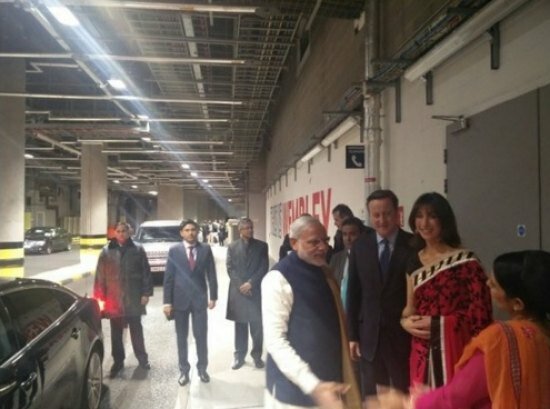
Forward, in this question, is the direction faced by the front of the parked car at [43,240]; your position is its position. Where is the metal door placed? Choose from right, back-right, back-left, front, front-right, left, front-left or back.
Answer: front-left

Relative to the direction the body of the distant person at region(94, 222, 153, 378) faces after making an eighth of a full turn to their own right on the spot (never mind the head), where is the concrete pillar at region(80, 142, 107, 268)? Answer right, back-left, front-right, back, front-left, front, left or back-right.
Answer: back-right

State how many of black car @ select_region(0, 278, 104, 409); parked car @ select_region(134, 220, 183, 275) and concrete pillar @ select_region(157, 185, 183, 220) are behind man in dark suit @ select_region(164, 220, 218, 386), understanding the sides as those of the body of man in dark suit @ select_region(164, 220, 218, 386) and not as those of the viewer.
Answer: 2

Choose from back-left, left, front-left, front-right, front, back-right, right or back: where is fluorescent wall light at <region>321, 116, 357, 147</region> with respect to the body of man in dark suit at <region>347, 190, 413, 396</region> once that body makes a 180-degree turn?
front

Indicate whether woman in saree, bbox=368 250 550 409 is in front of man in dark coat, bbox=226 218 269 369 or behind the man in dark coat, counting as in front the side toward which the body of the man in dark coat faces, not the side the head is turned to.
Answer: in front

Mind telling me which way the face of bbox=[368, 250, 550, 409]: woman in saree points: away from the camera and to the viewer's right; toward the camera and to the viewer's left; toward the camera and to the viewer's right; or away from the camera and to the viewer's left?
away from the camera and to the viewer's left

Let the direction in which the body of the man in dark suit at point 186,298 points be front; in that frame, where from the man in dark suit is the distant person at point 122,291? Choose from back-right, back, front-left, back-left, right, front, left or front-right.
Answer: back-right

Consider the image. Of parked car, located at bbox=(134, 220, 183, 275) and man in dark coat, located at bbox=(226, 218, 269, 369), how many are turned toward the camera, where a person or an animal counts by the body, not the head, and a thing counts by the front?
2
